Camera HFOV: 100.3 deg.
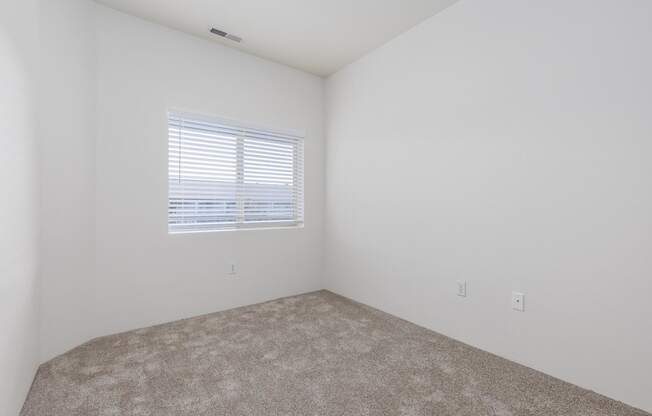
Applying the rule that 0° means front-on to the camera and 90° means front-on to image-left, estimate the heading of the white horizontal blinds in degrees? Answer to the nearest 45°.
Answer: approximately 315°

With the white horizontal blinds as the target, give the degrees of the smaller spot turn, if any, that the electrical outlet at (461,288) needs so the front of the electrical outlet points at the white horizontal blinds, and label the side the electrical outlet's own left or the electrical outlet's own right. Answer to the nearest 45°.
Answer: approximately 45° to the electrical outlet's own right

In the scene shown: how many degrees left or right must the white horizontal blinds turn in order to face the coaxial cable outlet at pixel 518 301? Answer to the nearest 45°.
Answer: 0° — it already faces it

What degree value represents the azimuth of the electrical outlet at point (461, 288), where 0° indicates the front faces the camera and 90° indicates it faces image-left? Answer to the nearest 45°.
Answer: approximately 45°

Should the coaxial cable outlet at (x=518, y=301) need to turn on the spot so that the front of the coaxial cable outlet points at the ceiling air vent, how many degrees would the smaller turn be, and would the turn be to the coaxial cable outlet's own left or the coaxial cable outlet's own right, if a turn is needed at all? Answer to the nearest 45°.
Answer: approximately 45° to the coaxial cable outlet's own right

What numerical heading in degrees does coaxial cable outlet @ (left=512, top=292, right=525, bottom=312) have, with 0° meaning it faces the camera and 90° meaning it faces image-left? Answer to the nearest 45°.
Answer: approximately 45°
